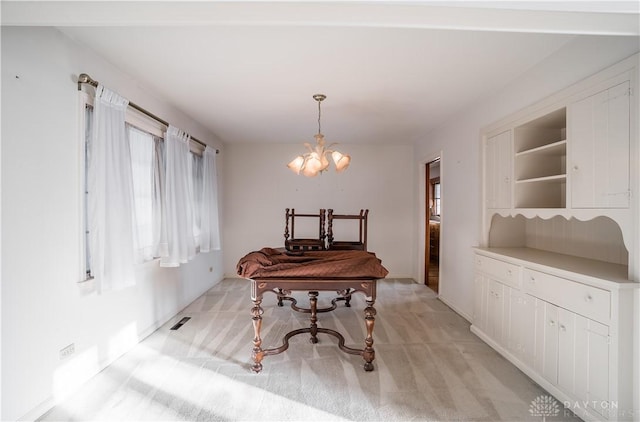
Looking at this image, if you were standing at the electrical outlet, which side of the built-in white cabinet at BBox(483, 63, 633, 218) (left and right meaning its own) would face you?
front

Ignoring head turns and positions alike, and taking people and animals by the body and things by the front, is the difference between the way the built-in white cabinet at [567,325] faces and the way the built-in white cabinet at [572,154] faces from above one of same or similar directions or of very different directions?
same or similar directions

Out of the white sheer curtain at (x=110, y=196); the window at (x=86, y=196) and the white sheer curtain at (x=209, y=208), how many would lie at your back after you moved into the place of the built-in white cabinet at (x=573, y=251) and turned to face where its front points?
0

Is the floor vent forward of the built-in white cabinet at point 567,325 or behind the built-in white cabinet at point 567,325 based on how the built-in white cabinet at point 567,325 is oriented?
forward

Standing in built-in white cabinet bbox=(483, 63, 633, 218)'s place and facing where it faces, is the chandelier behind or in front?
in front

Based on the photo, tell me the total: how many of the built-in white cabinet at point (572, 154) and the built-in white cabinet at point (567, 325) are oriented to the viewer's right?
0

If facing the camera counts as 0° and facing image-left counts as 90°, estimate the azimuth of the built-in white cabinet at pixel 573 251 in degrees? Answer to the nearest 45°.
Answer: approximately 45°

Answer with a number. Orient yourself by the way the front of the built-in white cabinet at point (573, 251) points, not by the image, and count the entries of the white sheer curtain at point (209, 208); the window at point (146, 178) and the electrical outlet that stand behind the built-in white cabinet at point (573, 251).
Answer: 0

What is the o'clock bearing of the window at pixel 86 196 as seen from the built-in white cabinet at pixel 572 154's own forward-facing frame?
The window is roughly at 12 o'clock from the built-in white cabinet.

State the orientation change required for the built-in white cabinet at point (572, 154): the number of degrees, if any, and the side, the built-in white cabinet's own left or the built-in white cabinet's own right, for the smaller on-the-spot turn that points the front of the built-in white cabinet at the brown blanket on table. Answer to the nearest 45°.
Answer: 0° — it already faces it

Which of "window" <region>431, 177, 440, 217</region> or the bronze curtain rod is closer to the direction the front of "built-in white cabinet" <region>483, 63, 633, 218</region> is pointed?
the bronze curtain rod

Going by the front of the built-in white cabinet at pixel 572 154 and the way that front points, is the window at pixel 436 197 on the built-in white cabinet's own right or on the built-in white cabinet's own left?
on the built-in white cabinet's own right
